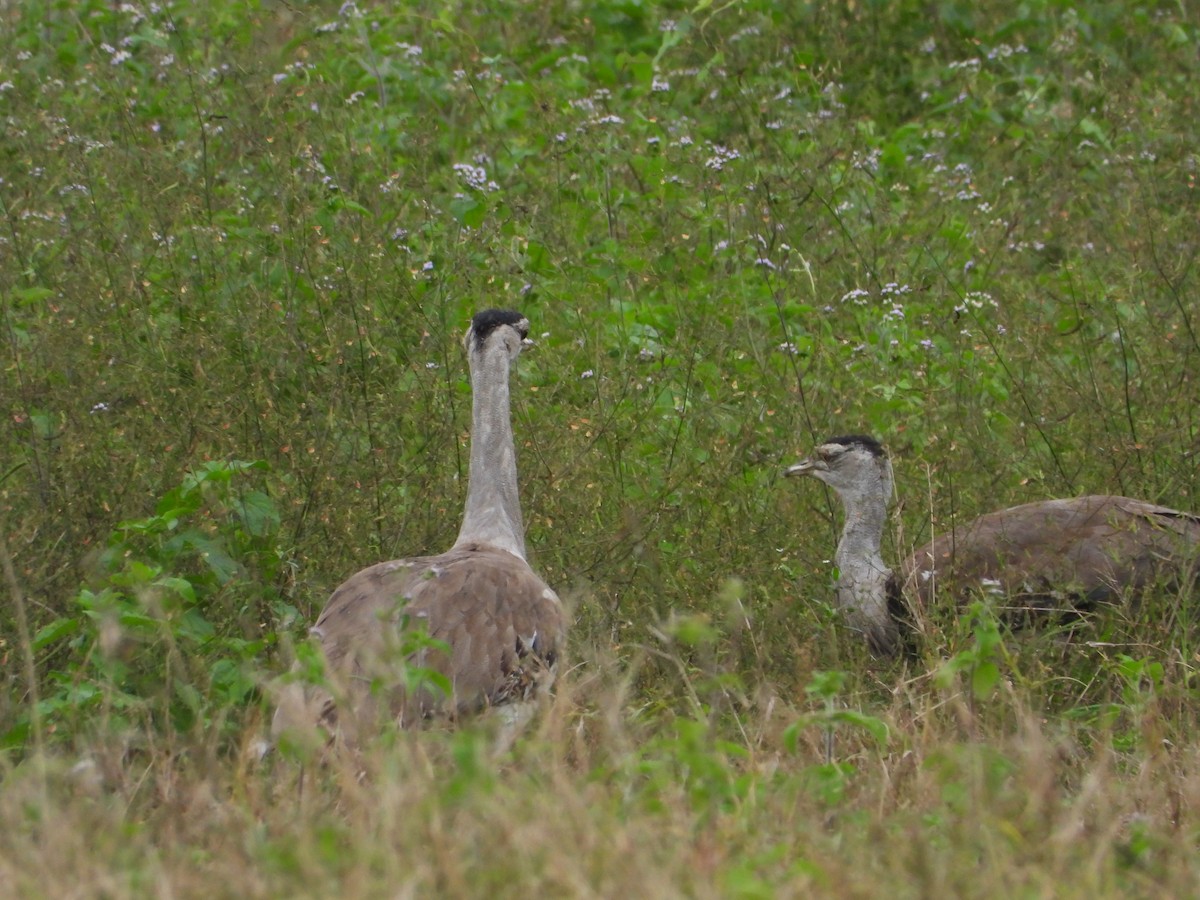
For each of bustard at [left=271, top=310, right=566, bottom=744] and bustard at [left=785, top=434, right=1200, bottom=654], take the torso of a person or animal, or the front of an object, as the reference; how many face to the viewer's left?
1

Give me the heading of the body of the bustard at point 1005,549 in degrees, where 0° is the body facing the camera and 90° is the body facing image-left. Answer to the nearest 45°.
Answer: approximately 90°

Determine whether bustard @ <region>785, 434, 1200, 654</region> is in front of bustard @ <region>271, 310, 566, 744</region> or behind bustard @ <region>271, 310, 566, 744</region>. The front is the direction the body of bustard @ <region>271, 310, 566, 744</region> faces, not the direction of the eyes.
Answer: in front

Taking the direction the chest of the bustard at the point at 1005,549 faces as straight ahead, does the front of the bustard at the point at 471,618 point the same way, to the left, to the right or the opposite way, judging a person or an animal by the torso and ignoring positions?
to the right

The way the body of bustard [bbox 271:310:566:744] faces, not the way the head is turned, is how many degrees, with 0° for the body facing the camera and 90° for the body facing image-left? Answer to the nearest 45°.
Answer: approximately 225°

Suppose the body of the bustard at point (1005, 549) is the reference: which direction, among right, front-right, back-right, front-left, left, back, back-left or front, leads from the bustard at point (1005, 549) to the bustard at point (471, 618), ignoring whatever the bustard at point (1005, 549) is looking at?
front-left
